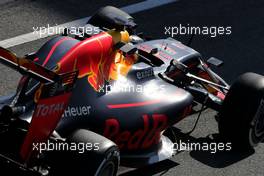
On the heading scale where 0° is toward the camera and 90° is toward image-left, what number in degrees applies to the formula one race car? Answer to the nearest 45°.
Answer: approximately 225°
